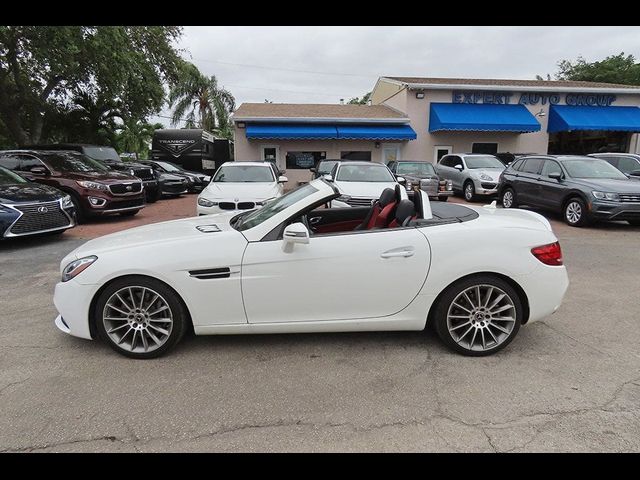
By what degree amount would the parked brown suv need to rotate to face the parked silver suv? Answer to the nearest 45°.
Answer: approximately 45° to its left

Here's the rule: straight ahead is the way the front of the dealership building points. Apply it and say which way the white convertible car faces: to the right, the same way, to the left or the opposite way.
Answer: to the right

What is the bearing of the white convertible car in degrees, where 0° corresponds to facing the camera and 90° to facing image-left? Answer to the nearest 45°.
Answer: approximately 90°

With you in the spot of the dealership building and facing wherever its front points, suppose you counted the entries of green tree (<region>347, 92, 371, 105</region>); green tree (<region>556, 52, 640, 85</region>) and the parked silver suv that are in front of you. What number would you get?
1

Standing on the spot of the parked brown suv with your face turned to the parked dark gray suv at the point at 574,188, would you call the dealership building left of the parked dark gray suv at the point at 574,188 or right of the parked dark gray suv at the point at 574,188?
left

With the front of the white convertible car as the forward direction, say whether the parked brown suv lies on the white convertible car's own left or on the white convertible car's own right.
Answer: on the white convertible car's own right

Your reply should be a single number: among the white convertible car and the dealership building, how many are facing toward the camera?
1

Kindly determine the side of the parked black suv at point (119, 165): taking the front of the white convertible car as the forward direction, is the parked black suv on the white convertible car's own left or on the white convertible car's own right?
on the white convertible car's own right

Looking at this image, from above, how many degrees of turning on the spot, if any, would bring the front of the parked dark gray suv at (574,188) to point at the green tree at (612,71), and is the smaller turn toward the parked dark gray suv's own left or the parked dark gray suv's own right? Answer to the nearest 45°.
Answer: approximately 135° to the parked dark gray suv's own left
